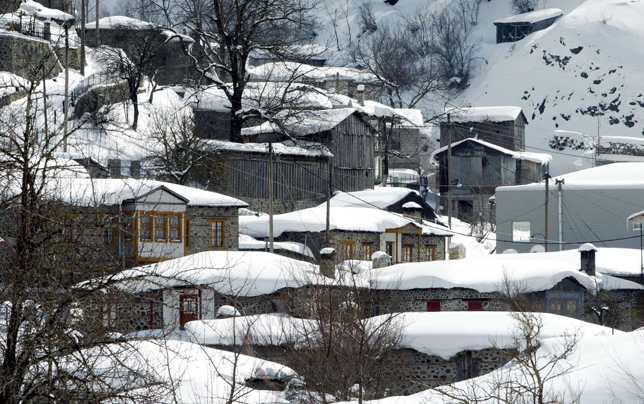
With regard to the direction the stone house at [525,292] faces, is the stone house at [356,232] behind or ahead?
behind

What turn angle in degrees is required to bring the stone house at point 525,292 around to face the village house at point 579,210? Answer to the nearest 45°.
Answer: approximately 180°

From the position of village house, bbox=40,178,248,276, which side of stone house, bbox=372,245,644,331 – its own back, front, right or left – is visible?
right

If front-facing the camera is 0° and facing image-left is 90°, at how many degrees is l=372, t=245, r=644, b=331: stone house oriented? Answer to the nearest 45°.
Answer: approximately 0°
